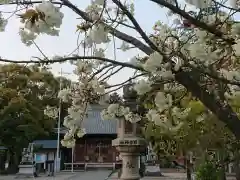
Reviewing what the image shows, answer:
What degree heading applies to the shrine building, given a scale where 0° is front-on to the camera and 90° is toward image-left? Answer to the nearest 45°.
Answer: approximately 0°

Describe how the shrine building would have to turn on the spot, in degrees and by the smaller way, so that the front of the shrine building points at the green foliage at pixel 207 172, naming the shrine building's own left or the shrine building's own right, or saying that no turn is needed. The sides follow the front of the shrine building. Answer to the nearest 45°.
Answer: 0° — it already faces it

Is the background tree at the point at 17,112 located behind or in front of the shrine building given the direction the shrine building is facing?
in front

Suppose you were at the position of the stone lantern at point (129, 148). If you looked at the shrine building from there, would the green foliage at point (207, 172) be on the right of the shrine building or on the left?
right

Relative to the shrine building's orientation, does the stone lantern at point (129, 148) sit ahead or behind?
ahead
